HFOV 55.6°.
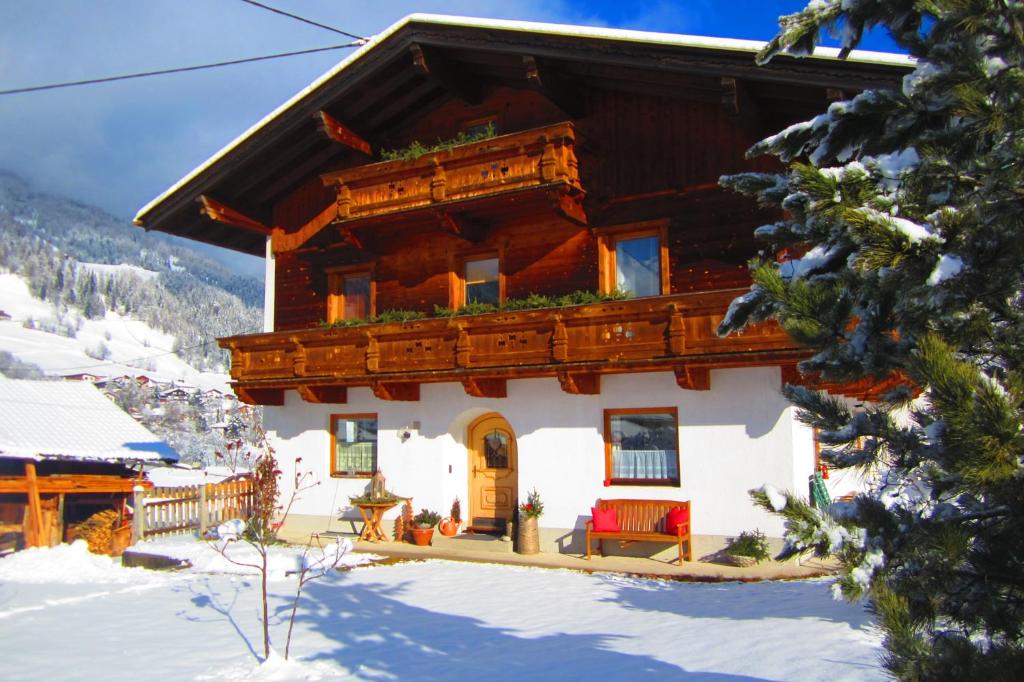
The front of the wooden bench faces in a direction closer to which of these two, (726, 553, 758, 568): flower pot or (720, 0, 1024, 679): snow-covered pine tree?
the snow-covered pine tree

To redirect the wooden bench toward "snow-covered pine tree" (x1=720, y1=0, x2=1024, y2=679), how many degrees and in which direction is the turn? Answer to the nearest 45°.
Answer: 0° — it already faces it

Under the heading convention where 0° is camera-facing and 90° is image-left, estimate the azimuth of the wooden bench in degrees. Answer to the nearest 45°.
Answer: approximately 0°

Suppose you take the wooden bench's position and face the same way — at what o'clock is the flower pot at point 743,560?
The flower pot is roughly at 10 o'clock from the wooden bench.

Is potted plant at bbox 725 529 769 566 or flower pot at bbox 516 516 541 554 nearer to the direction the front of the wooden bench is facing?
the potted plant

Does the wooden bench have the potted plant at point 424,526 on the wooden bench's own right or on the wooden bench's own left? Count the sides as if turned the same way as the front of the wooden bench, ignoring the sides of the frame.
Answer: on the wooden bench's own right

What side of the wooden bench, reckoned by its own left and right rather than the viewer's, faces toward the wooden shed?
right

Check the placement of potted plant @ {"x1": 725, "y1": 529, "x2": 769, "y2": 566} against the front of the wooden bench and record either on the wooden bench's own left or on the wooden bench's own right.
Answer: on the wooden bench's own left
